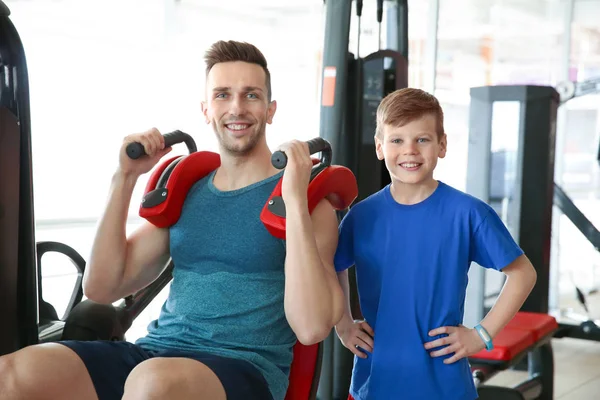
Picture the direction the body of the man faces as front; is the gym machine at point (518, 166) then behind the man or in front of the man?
behind

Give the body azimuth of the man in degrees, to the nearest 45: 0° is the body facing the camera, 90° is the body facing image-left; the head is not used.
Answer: approximately 45°
